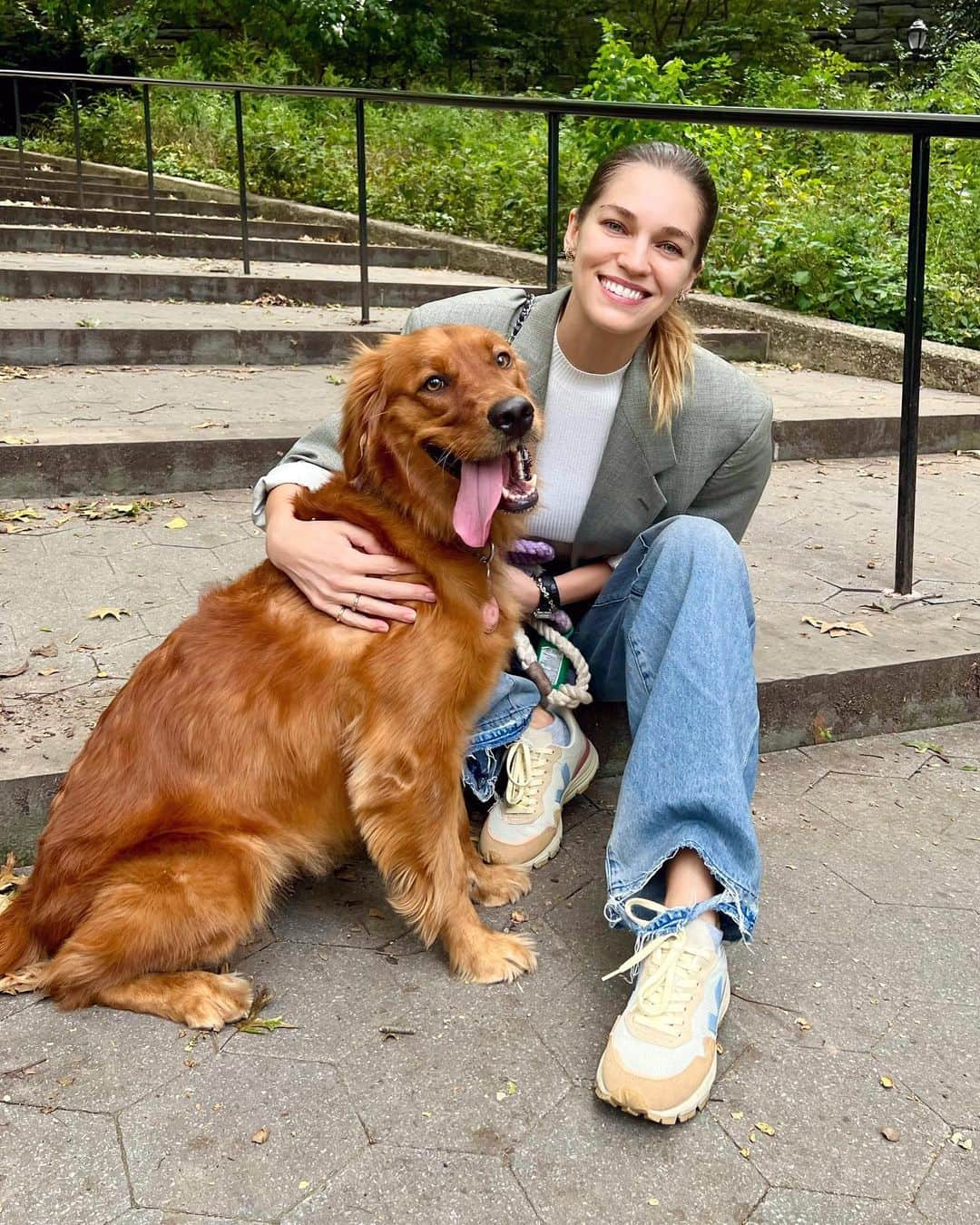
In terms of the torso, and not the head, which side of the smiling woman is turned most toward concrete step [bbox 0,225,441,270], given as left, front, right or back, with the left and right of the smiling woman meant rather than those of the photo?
back

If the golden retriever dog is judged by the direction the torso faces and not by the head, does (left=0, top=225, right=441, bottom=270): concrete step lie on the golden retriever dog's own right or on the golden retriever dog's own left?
on the golden retriever dog's own left

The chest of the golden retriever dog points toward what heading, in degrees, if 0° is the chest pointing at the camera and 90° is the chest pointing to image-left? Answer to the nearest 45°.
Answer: approximately 270°

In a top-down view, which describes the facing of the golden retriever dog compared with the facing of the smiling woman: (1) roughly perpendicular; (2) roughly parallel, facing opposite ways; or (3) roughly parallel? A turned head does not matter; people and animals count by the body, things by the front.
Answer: roughly perpendicular

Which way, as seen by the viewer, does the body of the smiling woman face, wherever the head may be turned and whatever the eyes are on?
toward the camera

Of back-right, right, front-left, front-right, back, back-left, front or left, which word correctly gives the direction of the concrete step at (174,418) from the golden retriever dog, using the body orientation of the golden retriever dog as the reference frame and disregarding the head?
left
